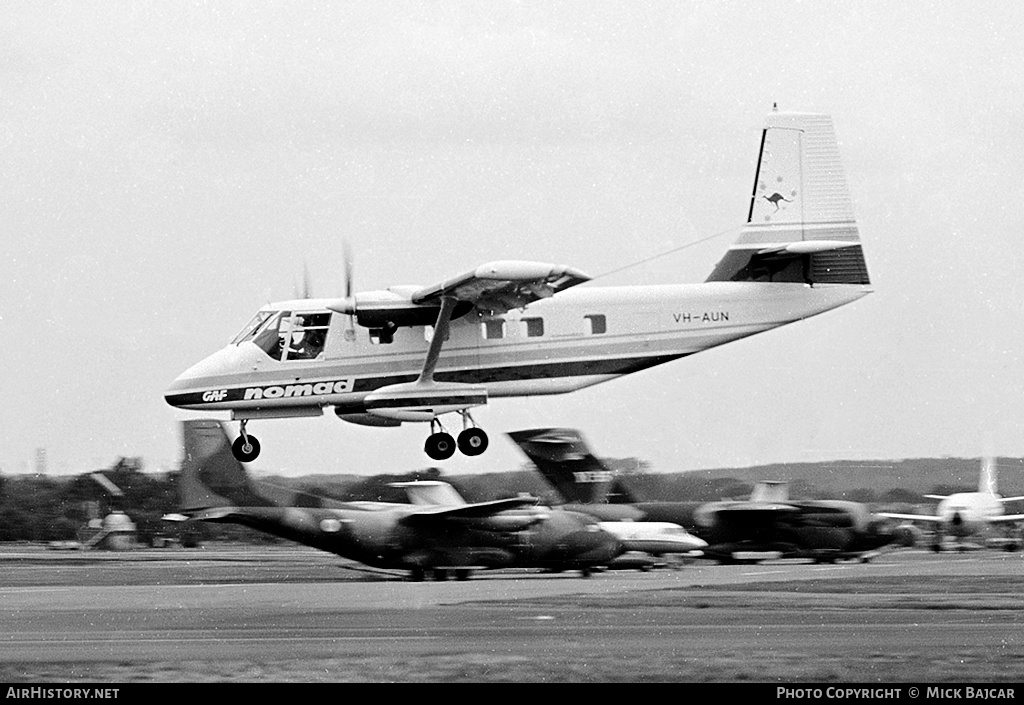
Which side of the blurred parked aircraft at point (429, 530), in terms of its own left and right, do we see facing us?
right

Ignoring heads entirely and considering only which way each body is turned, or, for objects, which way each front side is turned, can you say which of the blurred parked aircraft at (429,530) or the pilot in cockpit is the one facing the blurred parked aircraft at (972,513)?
the blurred parked aircraft at (429,530)

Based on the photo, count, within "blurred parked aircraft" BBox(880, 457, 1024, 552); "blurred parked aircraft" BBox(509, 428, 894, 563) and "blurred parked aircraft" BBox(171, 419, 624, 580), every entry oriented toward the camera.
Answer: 1

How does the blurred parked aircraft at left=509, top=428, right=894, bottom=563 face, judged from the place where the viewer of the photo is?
facing to the right of the viewer

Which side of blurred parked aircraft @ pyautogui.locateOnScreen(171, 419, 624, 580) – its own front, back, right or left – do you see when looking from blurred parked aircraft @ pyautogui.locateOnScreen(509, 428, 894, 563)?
front

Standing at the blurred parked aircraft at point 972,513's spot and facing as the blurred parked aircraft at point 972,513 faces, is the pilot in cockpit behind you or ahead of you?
ahead

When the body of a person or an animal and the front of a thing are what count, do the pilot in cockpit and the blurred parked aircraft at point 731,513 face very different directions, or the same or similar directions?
very different directions

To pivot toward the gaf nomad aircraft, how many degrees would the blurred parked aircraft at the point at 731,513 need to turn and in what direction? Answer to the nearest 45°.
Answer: approximately 135° to its right

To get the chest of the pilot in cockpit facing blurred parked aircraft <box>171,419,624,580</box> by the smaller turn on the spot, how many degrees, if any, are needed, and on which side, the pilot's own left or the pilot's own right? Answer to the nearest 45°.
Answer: approximately 90° to the pilot's own right

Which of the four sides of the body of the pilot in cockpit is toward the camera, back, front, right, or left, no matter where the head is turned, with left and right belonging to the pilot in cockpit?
left

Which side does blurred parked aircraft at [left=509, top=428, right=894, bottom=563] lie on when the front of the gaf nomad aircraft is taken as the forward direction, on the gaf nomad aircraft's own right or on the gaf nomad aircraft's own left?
on the gaf nomad aircraft's own right

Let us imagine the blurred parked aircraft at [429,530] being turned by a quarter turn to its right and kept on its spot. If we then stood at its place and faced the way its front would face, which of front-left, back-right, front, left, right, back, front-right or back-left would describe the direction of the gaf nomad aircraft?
front

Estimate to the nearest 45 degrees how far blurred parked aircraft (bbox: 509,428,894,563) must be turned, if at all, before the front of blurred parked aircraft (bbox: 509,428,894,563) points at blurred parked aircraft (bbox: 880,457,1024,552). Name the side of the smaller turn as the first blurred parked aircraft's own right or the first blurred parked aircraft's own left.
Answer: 0° — it already faces it

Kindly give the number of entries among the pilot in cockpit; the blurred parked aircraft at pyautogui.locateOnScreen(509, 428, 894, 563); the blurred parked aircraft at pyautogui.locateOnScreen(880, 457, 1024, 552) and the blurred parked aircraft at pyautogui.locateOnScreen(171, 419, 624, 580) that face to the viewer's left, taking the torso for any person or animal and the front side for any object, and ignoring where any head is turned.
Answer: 1

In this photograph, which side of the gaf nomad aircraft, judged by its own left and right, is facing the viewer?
left

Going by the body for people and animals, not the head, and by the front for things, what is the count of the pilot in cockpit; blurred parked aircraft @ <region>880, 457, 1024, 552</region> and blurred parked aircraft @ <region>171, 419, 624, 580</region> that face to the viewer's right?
1
